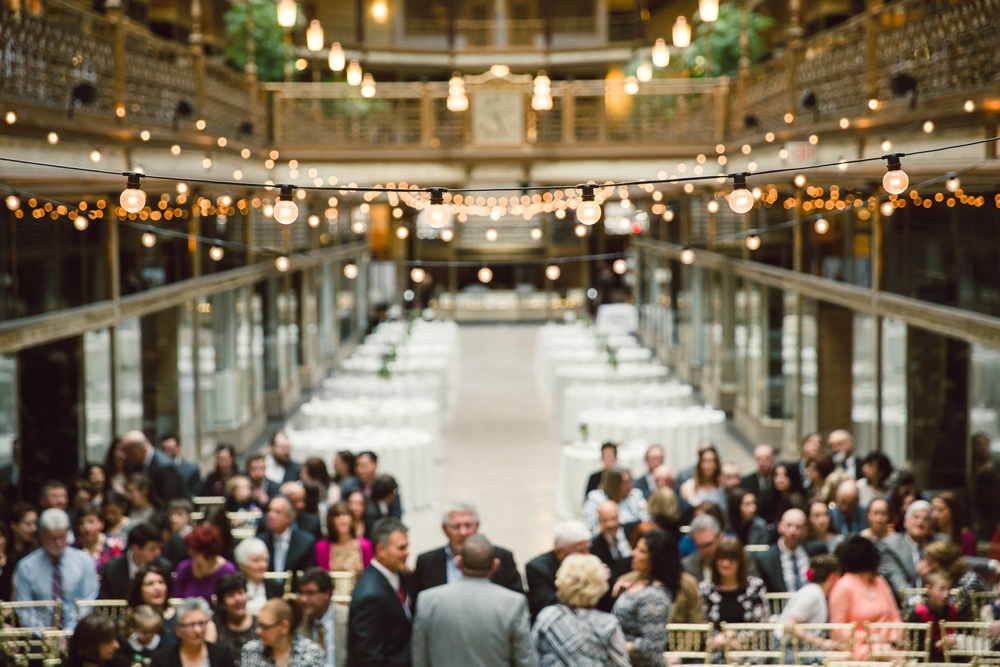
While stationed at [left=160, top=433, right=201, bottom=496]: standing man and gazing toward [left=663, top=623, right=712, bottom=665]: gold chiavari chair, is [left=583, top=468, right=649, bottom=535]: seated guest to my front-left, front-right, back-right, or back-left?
front-left

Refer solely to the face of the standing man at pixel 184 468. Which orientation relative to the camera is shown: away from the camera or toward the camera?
toward the camera

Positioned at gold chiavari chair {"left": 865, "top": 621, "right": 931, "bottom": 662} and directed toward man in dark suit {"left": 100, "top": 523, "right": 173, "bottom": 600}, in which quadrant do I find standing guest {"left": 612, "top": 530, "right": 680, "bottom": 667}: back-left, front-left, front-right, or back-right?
front-left

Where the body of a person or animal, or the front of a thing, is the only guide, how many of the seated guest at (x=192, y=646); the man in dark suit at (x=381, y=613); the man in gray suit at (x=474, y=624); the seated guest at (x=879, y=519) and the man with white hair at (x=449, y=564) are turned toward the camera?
3

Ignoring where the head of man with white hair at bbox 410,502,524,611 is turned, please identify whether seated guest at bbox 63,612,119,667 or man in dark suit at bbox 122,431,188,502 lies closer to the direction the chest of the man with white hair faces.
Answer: the seated guest

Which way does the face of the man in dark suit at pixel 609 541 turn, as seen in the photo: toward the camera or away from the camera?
toward the camera

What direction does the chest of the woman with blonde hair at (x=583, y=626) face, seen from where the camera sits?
away from the camera

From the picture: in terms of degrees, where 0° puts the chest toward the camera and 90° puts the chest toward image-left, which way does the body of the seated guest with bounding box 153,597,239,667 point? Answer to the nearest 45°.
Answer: approximately 0°

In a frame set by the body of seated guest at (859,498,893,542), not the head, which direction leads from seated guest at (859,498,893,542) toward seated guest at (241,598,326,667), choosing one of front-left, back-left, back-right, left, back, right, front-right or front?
front-right

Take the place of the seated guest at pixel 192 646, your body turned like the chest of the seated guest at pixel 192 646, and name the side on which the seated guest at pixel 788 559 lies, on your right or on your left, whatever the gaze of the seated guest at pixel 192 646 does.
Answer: on your left

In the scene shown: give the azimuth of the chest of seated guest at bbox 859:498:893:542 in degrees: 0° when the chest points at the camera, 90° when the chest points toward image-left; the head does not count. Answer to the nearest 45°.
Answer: approximately 0°

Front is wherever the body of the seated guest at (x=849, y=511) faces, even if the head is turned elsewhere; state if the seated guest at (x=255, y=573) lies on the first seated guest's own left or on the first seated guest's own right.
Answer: on the first seated guest's own right
